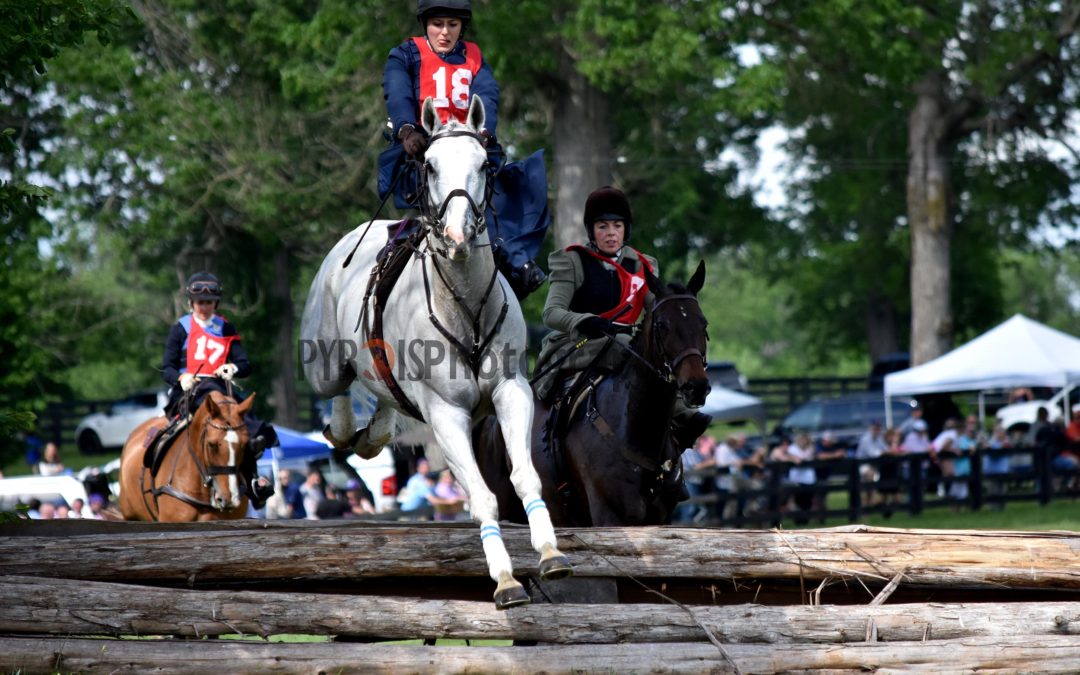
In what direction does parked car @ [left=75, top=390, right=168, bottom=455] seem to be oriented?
to the viewer's left

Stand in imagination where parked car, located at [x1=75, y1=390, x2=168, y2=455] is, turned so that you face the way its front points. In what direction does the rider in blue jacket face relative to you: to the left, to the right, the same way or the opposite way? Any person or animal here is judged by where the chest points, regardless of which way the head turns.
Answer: to the left

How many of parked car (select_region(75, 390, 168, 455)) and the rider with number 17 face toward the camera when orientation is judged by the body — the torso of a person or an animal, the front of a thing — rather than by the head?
1

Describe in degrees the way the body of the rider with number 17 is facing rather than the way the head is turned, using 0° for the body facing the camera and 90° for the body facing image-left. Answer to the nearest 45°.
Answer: approximately 0°

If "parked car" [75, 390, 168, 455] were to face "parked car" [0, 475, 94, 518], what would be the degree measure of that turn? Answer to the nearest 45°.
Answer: approximately 90° to its left

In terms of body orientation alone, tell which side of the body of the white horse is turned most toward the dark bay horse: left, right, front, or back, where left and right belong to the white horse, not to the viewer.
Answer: left

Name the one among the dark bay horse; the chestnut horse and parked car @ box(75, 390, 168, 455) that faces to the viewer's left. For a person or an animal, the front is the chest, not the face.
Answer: the parked car
